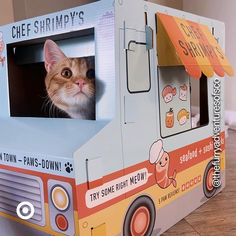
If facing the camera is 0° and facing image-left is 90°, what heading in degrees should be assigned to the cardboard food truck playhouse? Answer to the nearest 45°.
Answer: approximately 45°
